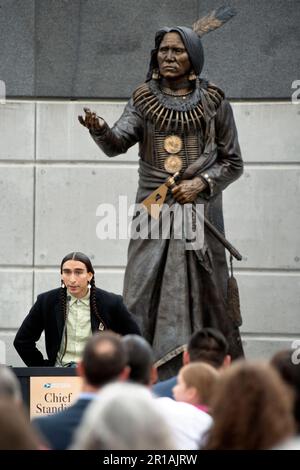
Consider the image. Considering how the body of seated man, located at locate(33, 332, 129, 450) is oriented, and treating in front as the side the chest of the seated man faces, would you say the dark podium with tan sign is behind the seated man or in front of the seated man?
in front

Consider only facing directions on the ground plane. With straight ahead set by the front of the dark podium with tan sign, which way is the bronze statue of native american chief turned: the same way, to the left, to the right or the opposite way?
the same way

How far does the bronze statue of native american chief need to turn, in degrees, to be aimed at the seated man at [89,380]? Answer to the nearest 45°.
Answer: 0° — it already faces them

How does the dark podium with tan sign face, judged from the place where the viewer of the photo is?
facing the viewer
